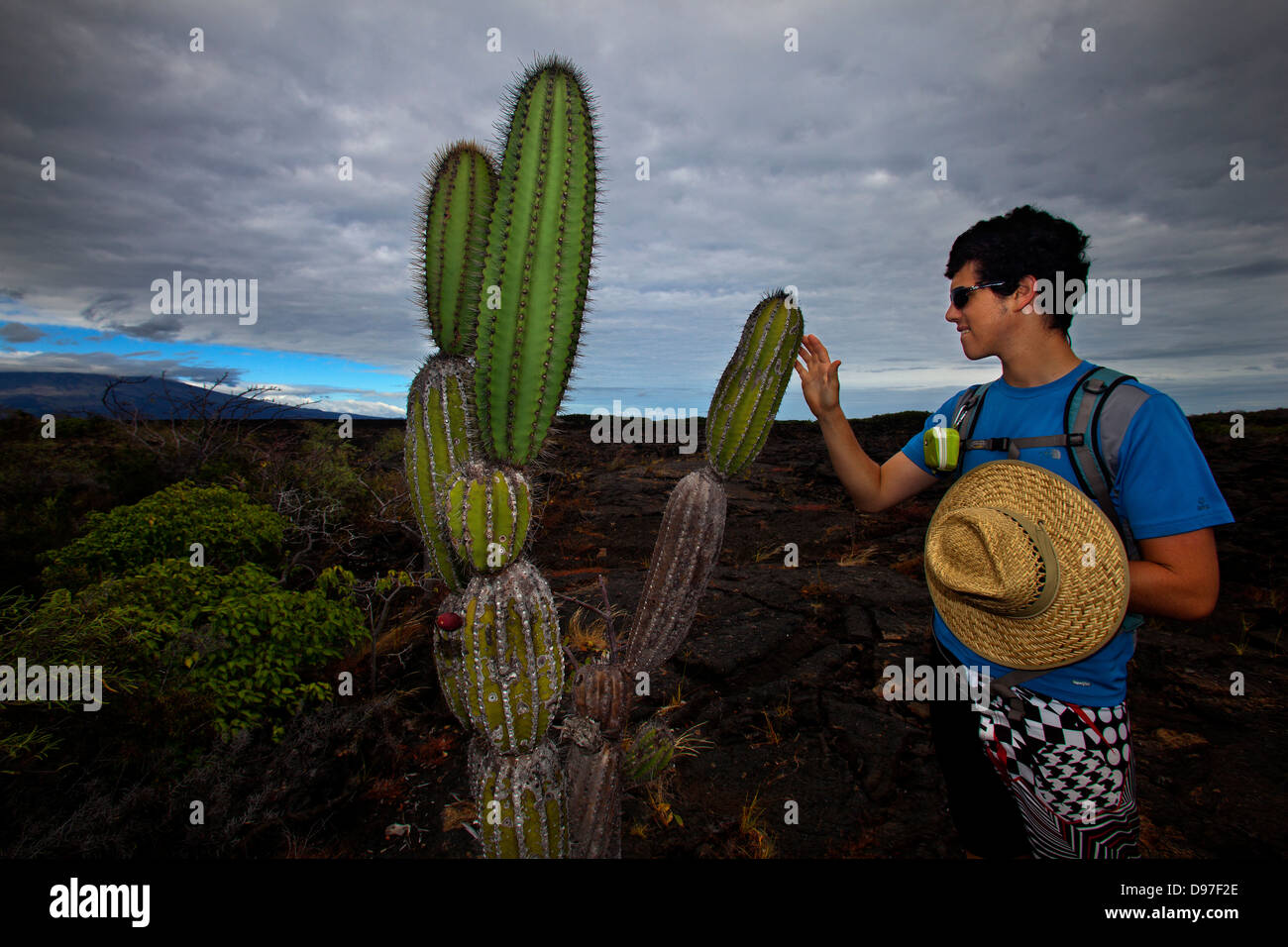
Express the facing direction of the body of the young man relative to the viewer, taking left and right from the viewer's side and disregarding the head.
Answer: facing the viewer and to the left of the viewer

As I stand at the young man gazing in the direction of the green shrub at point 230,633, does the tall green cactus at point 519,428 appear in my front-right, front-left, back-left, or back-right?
front-left

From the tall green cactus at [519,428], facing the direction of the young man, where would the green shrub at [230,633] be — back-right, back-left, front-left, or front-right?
back-left

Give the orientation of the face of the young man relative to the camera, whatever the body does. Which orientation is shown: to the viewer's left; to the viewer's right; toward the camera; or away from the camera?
to the viewer's left
